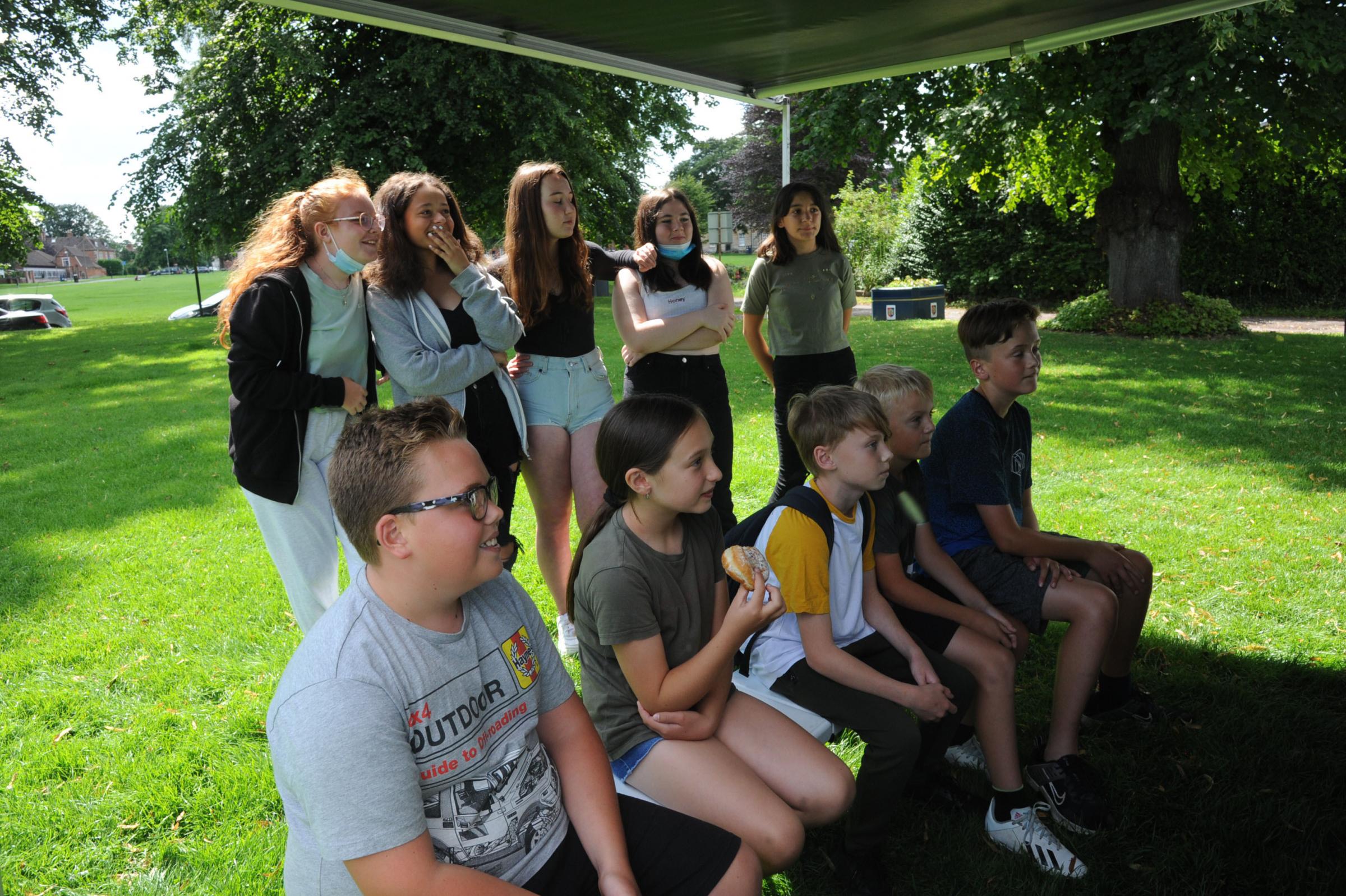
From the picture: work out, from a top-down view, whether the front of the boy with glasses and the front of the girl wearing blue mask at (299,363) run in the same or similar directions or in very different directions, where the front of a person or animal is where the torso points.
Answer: same or similar directions

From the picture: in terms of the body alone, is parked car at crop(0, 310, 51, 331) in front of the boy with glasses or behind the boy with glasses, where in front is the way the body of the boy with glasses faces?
behind

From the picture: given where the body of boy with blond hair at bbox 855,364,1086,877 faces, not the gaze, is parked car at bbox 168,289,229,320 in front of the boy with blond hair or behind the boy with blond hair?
behind

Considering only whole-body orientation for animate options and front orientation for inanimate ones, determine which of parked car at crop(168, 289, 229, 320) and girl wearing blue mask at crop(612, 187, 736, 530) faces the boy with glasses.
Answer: the girl wearing blue mask

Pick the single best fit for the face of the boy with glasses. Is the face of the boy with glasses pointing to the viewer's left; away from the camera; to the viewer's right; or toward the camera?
to the viewer's right

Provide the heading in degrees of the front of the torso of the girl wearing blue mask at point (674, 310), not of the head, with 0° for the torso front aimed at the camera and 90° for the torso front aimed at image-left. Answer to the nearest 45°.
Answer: approximately 0°

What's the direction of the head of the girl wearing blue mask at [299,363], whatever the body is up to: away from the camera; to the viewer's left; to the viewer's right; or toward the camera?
to the viewer's right

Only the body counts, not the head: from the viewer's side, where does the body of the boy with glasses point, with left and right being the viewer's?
facing the viewer and to the right of the viewer

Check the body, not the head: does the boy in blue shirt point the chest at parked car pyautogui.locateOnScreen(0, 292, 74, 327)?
no

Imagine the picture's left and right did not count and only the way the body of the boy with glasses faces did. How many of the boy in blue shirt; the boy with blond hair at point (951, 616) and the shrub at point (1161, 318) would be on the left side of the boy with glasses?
3

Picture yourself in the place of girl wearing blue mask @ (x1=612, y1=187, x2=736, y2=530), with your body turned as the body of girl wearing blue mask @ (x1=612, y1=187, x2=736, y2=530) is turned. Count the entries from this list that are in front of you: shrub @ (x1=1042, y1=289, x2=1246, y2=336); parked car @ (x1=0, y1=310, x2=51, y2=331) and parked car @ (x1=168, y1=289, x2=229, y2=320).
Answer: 0

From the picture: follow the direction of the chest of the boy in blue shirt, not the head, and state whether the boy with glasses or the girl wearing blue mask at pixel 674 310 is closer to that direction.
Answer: the boy with glasses

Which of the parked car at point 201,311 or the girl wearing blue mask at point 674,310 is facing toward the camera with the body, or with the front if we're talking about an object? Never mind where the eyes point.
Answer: the girl wearing blue mask
